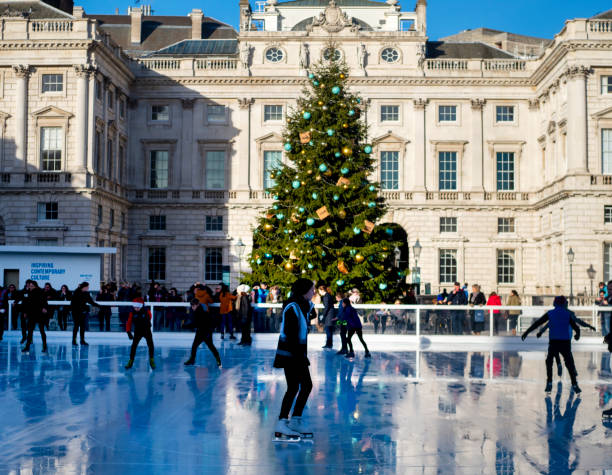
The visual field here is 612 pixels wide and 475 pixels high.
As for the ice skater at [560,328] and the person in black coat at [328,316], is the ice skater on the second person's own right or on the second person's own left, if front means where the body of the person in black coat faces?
on the second person's own left

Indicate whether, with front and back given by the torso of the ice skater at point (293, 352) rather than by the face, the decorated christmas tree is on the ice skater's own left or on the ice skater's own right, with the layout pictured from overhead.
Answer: on the ice skater's own left

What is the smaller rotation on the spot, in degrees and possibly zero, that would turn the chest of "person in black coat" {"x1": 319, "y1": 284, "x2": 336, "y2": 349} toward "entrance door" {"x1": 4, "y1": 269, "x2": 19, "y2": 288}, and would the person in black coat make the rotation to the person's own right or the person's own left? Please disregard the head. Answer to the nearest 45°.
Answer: approximately 45° to the person's own right

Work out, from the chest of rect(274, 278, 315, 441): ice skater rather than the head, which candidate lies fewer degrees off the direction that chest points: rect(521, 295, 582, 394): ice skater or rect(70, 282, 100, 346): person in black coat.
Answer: the ice skater
